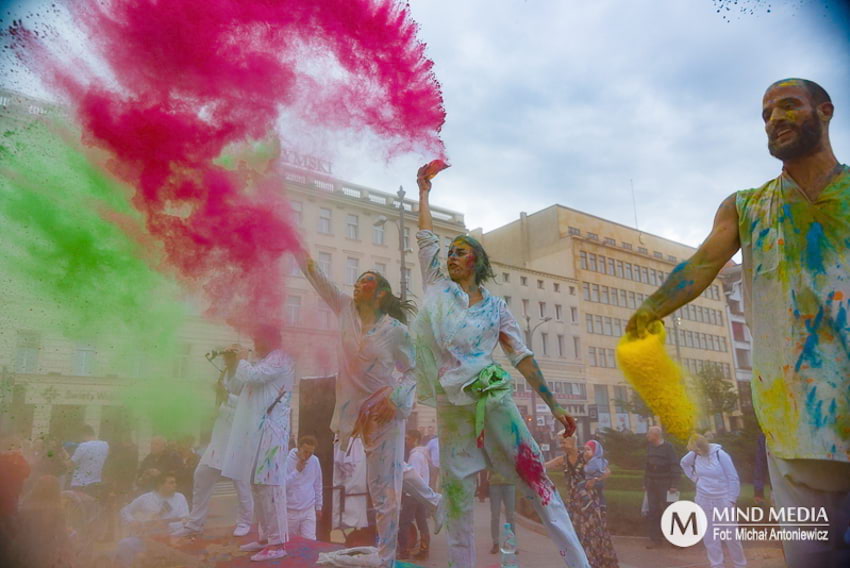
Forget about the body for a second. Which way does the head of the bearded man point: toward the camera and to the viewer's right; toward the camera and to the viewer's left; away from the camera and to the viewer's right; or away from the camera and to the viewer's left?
toward the camera and to the viewer's left

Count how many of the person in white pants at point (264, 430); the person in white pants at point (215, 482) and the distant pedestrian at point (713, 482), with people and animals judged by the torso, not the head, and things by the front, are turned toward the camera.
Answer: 1

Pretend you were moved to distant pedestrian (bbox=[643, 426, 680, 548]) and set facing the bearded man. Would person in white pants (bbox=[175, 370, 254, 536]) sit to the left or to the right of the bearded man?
right

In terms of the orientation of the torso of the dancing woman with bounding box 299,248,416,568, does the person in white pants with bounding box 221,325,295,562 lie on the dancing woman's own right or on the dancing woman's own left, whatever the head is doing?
on the dancing woman's own right

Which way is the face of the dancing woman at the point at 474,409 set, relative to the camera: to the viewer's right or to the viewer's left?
to the viewer's left

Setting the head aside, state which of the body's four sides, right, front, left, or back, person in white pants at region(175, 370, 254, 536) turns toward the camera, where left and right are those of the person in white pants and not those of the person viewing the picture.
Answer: left

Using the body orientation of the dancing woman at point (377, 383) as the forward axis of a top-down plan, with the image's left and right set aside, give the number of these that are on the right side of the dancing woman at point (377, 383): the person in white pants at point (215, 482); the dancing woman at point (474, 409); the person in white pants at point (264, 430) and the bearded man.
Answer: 2

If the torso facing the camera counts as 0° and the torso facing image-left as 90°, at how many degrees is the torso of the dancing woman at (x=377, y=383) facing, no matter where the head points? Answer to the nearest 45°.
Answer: approximately 45°

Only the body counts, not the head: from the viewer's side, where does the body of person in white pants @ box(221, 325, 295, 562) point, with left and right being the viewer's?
facing to the left of the viewer

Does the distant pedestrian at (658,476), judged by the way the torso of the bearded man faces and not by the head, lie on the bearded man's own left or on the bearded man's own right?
on the bearded man's own right

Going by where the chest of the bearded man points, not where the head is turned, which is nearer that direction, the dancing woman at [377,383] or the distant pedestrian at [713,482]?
the dancing woman

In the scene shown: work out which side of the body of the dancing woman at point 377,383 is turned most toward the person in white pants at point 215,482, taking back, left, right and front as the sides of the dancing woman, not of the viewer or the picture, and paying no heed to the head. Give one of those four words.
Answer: right
